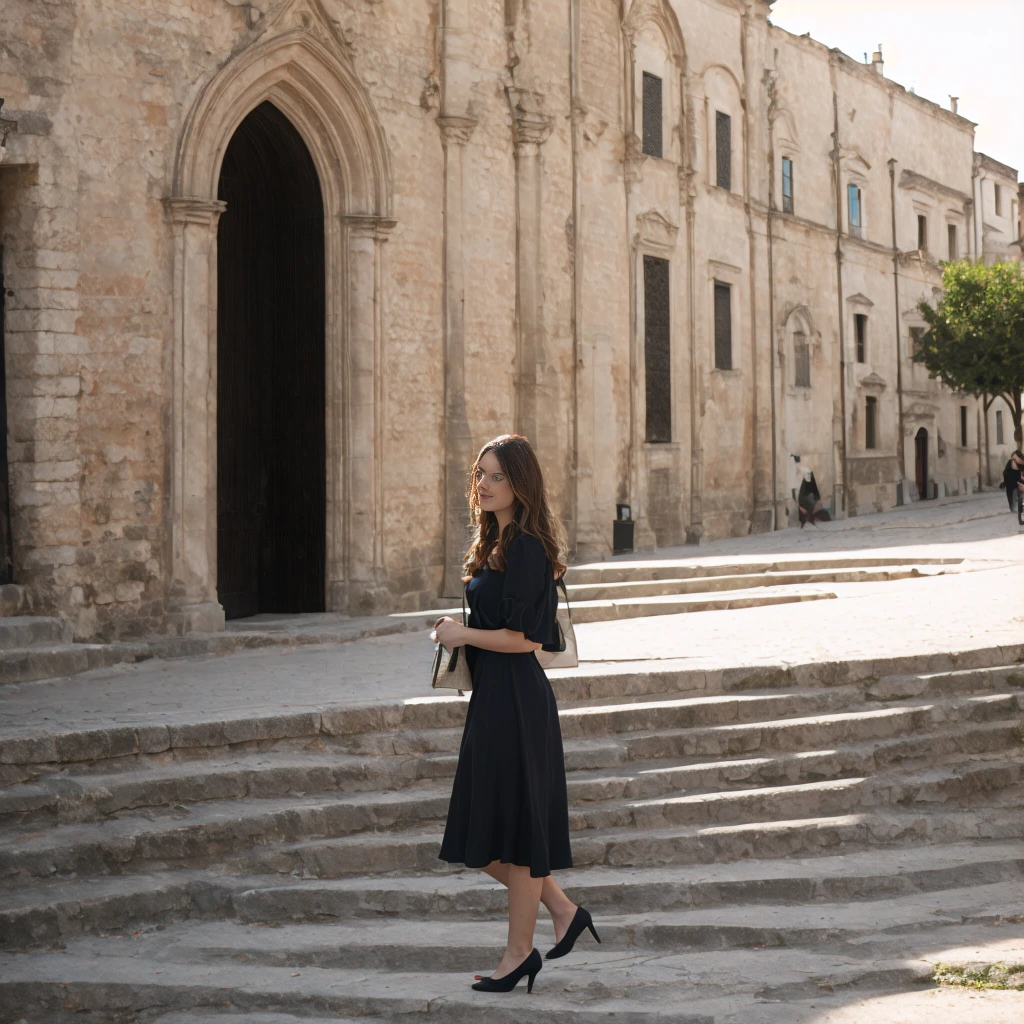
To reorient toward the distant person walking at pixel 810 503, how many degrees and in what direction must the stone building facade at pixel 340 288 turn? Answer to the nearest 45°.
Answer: approximately 90° to its left

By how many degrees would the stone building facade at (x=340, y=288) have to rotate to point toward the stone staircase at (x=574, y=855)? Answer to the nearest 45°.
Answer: approximately 45° to its right

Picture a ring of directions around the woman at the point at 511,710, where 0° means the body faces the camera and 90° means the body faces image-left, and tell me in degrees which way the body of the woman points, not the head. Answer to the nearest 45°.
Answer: approximately 90°

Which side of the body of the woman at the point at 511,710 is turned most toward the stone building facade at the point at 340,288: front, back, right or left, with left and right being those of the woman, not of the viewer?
right

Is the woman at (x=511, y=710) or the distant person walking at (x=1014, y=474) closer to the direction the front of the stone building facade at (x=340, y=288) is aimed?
the woman

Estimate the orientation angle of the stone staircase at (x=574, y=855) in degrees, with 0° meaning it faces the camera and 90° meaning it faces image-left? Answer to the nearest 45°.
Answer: approximately 0°

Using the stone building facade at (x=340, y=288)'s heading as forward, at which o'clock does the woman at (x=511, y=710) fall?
The woman is roughly at 1 o'clock from the stone building facade.

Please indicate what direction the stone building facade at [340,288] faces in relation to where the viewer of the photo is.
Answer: facing the viewer and to the right of the viewer
